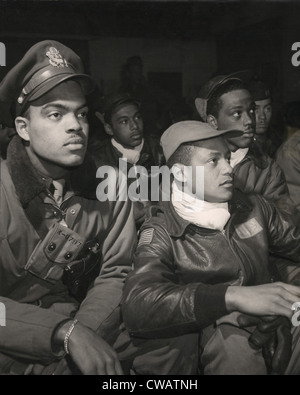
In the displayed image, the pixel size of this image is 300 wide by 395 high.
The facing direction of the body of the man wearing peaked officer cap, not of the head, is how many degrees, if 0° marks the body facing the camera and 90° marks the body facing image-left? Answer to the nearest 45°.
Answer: approximately 315°

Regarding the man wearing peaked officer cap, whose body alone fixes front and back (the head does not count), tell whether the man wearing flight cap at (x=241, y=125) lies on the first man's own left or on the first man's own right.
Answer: on the first man's own left

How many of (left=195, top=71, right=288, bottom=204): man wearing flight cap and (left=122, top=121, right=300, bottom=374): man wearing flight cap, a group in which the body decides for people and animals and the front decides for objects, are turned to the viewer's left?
0

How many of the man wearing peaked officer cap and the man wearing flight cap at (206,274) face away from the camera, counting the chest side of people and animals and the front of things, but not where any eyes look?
0
